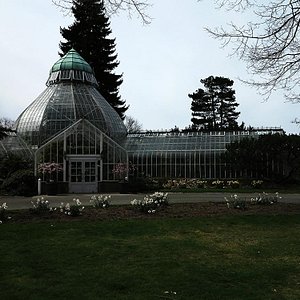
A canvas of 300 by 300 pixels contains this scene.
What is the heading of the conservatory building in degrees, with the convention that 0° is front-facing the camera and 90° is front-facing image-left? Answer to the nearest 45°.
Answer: approximately 0°

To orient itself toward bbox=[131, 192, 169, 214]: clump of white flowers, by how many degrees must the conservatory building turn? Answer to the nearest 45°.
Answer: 0° — it already faces it
